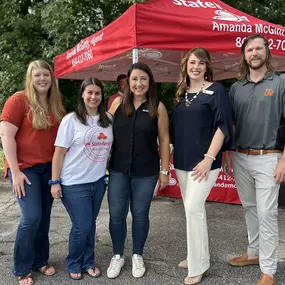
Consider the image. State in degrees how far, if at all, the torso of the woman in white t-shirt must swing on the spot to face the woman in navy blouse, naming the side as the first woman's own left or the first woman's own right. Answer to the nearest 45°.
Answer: approximately 45° to the first woman's own left

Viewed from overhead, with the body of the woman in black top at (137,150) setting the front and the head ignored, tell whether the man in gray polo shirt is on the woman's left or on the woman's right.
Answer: on the woman's left

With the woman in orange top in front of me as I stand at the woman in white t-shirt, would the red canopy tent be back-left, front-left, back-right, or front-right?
back-right

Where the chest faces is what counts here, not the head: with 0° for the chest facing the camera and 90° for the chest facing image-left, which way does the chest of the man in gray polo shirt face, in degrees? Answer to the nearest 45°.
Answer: approximately 0°

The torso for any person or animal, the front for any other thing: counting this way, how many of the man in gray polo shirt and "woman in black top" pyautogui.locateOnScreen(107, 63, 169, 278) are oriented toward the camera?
2

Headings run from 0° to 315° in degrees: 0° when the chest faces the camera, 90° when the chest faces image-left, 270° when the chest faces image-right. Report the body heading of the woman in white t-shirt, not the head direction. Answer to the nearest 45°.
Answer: approximately 315°

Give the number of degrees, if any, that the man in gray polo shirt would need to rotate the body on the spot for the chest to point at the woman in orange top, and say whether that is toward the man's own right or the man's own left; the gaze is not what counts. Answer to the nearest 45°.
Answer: approximately 90° to the man's own right

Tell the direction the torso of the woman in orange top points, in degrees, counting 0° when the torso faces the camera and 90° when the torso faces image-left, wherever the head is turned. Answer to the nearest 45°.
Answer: approximately 315°
